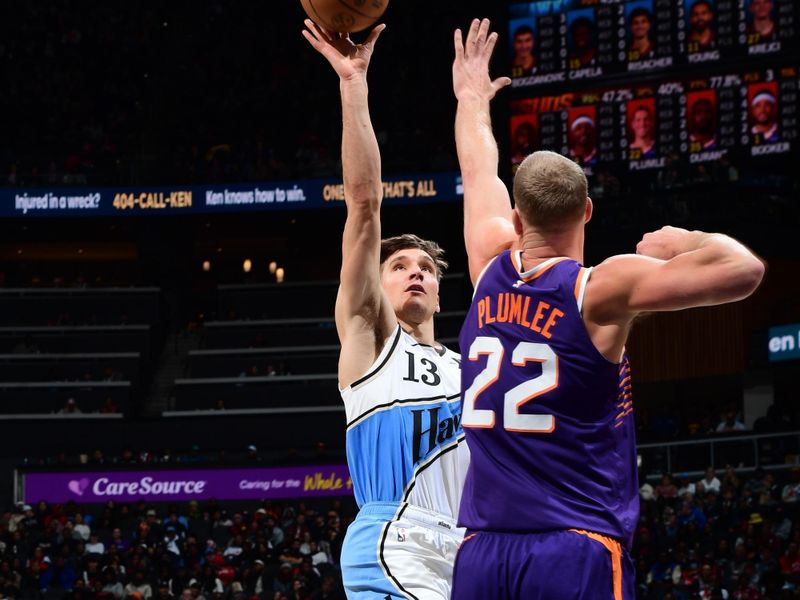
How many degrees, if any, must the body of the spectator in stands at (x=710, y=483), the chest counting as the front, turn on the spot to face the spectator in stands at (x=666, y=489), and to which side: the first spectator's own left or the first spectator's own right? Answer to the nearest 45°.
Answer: approximately 45° to the first spectator's own right

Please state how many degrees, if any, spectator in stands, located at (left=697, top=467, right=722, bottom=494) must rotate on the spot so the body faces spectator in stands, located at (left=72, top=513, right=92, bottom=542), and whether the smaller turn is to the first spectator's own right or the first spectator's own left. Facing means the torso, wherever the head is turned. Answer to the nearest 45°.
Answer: approximately 90° to the first spectator's own right

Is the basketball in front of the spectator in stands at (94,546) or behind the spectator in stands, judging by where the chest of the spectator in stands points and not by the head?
in front

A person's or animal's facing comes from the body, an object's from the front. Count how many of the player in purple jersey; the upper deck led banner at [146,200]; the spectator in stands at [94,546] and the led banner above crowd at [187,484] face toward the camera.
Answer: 3

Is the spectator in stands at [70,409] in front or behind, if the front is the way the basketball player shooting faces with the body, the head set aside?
behind

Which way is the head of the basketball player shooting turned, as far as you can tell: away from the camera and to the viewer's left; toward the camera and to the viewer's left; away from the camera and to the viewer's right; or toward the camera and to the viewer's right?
toward the camera and to the viewer's right

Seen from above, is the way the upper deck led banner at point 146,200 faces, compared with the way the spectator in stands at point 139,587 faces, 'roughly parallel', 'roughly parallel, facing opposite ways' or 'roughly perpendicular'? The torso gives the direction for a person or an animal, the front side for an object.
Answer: roughly parallel

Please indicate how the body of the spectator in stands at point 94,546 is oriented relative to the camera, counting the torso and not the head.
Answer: toward the camera

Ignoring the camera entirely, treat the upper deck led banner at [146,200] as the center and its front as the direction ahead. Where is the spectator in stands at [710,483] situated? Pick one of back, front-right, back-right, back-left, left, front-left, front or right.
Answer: front-left

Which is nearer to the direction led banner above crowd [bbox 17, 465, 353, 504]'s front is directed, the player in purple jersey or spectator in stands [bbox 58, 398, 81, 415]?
the player in purple jersey

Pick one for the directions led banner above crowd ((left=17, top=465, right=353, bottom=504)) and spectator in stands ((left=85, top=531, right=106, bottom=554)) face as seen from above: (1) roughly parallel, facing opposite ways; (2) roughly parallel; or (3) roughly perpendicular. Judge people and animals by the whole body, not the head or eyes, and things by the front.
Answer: roughly parallel

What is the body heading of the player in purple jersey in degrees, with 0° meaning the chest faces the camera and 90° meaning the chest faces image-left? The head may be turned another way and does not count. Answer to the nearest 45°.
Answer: approximately 225°

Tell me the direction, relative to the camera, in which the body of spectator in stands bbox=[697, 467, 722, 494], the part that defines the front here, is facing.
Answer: toward the camera

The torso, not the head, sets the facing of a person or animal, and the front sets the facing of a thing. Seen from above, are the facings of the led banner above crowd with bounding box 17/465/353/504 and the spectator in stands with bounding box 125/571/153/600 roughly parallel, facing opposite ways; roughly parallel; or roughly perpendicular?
roughly parallel

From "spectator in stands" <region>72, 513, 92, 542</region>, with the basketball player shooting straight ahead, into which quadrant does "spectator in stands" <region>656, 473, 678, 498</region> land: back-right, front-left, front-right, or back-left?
front-left

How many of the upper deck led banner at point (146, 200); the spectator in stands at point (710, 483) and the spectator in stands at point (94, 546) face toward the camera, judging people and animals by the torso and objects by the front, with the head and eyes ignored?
3
